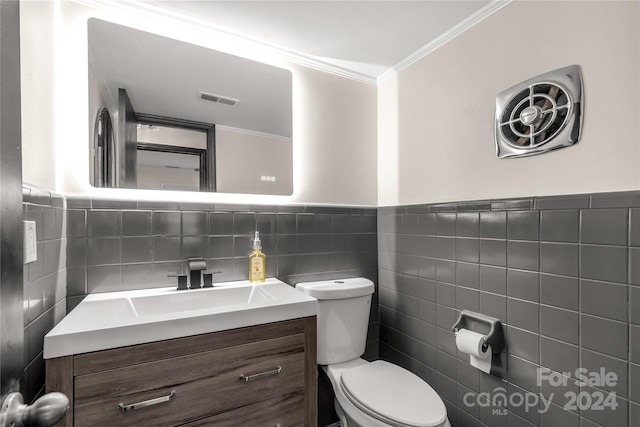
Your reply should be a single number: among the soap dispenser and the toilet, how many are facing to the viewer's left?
0

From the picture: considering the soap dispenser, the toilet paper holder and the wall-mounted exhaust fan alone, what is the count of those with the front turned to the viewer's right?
0

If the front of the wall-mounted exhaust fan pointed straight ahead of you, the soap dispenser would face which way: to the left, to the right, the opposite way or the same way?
to the left

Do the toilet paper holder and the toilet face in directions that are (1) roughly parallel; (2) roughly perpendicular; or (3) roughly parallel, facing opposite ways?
roughly perpendicular

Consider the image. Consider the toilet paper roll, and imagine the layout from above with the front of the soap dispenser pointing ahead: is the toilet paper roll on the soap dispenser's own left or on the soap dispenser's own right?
on the soap dispenser's own left

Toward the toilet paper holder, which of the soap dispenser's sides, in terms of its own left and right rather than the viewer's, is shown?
left

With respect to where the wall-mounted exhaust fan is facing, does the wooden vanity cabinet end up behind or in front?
in front

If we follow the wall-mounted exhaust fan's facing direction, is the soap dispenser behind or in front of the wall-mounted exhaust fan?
in front

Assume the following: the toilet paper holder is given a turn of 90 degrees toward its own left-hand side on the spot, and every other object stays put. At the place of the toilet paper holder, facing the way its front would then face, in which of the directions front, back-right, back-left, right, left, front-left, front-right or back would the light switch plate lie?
right

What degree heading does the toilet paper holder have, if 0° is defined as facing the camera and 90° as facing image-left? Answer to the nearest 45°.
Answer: approximately 45°

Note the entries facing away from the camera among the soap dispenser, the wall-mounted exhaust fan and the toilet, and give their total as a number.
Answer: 0

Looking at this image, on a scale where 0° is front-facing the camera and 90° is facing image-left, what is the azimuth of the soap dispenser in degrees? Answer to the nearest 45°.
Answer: approximately 0°

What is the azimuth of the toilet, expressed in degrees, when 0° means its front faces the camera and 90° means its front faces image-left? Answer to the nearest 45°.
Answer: approximately 315°

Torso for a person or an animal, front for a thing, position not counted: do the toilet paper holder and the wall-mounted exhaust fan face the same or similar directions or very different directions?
same or similar directions

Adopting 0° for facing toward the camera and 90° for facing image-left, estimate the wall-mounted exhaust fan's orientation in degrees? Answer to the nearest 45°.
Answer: approximately 45°
